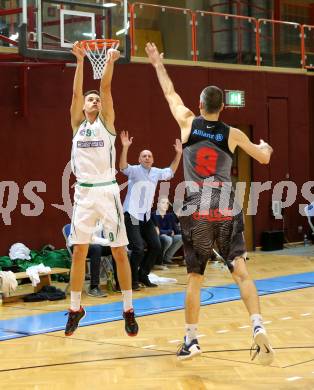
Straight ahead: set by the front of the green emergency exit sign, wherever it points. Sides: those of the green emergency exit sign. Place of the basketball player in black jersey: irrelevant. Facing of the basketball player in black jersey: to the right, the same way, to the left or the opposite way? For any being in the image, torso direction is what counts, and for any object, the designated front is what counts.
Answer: the opposite way

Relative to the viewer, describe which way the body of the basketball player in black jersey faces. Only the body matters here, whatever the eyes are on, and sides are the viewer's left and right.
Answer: facing away from the viewer

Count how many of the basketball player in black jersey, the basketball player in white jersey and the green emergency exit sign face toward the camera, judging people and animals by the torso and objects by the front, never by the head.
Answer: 2

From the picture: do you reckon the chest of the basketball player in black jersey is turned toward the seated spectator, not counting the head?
yes

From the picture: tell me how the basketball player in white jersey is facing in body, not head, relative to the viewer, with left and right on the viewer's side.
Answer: facing the viewer

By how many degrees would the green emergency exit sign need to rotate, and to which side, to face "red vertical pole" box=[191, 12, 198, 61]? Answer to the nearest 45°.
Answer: approximately 45° to its right

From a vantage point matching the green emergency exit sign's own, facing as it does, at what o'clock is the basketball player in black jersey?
The basketball player in black jersey is roughly at 12 o'clock from the green emergency exit sign.

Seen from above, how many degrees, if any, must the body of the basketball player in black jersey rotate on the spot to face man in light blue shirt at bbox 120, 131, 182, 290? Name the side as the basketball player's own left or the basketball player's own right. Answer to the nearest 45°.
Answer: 0° — they already face them

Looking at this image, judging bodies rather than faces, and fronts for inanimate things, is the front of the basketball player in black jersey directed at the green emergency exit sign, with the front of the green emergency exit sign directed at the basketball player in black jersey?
yes

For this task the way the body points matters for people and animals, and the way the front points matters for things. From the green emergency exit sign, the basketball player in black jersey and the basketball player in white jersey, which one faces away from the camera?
the basketball player in black jersey

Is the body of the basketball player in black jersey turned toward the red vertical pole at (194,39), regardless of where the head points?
yes
